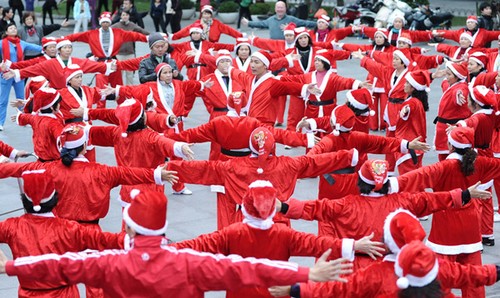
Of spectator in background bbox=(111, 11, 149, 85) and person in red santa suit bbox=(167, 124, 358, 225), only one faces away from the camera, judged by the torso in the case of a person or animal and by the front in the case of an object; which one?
the person in red santa suit

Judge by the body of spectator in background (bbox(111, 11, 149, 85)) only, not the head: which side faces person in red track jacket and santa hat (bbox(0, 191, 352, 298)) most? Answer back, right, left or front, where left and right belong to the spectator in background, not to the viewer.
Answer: front

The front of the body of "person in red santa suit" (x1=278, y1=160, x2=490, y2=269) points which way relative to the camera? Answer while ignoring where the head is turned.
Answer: away from the camera

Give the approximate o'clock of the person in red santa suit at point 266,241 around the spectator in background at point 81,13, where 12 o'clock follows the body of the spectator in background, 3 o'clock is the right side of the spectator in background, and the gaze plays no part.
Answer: The person in red santa suit is roughly at 12 o'clock from the spectator in background.

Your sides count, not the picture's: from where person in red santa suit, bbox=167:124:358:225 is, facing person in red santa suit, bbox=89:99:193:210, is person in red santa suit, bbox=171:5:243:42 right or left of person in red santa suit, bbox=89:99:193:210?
right

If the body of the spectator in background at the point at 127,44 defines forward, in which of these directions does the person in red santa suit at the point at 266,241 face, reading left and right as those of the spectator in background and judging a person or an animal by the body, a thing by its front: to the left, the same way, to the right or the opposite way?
the opposite way

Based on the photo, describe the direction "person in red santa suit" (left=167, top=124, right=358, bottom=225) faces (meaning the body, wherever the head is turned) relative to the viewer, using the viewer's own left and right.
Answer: facing away from the viewer

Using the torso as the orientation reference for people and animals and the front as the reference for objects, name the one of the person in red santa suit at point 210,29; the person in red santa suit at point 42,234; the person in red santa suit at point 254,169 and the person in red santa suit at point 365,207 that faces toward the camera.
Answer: the person in red santa suit at point 210,29

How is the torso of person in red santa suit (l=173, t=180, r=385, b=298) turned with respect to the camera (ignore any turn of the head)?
away from the camera

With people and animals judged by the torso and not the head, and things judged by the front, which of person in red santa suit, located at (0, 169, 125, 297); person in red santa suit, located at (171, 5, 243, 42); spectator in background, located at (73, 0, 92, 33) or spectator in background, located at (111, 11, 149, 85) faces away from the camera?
person in red santa suit, located at (0, 169, 125, 297)

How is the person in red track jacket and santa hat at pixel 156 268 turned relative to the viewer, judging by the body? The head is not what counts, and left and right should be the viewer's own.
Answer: facing away from the viewer

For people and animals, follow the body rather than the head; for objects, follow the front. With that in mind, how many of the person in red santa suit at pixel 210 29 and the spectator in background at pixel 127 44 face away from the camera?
0

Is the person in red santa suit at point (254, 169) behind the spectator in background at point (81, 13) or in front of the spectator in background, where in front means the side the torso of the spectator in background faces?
in front

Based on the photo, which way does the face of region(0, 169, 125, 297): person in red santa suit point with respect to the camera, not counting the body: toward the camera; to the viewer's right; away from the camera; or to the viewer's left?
away from the camera

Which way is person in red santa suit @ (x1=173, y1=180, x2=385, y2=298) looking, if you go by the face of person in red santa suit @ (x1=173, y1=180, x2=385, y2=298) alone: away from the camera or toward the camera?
away from the camera
